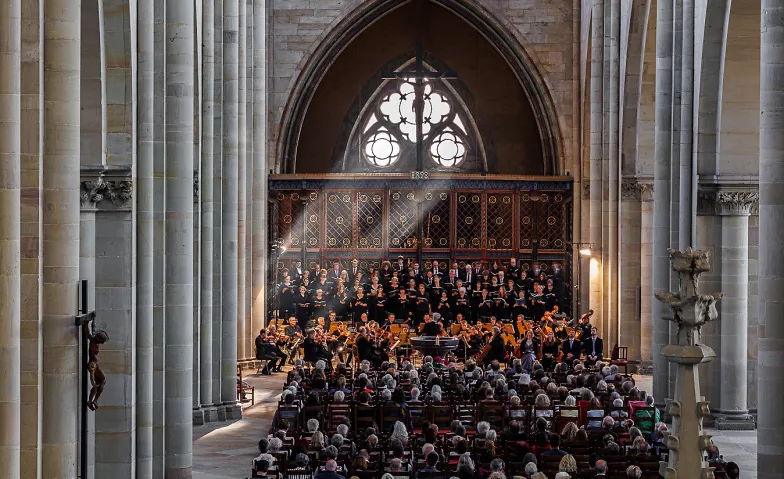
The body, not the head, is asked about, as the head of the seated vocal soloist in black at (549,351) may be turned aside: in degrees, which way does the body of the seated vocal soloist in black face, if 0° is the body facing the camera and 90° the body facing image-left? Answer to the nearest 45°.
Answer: approximately 0°

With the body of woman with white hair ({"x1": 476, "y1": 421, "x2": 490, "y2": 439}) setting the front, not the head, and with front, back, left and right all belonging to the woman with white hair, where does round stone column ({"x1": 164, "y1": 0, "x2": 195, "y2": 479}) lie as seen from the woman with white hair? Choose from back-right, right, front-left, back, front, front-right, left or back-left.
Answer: left

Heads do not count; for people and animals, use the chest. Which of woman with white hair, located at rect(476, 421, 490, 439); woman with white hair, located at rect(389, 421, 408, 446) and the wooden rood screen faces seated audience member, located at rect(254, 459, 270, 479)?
the wooden rood screen

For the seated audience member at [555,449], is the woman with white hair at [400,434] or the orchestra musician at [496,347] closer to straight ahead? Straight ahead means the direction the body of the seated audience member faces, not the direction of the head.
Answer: the orchestra musician

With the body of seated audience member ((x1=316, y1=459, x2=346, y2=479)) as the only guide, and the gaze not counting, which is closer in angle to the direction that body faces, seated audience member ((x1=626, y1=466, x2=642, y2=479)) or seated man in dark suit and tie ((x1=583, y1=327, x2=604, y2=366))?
the seated man in dark suit and tie

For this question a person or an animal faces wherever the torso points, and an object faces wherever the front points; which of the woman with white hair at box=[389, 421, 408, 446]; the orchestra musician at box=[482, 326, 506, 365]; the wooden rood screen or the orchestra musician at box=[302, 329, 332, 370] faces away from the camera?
the woman with white hair

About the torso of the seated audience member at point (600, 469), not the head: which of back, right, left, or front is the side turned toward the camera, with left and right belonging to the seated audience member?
back

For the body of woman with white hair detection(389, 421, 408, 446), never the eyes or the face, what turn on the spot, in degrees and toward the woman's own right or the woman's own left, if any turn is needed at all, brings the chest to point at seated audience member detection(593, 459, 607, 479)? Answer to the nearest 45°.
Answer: approximately 135° to the woman's own right

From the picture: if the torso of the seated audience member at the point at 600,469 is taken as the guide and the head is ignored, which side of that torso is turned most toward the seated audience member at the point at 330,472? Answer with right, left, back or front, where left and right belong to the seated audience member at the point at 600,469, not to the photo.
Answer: left

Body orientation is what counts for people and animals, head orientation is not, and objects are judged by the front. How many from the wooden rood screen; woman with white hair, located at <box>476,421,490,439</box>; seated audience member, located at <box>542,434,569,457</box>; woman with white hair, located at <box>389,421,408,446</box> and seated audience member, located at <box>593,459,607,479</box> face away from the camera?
4

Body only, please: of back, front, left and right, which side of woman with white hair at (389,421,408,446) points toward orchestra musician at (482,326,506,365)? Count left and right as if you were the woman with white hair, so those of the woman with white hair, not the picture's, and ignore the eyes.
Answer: front

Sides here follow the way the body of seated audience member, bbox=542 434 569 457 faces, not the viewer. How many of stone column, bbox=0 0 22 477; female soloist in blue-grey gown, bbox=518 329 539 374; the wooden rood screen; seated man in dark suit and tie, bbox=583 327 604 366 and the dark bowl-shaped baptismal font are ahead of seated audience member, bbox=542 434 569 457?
4

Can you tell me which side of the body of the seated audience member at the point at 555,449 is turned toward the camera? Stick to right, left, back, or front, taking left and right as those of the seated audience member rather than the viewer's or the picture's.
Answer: back

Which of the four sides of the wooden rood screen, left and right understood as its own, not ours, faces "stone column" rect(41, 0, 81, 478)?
front

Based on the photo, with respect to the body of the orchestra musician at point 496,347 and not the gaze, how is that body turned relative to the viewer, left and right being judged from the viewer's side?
facing to the left of the viewer

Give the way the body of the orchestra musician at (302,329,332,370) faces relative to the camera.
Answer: to the viewer's right

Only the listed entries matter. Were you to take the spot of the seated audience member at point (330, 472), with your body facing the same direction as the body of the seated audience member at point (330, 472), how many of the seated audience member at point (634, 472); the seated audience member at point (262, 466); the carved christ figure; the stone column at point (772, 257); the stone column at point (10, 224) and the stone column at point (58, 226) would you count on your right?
2
